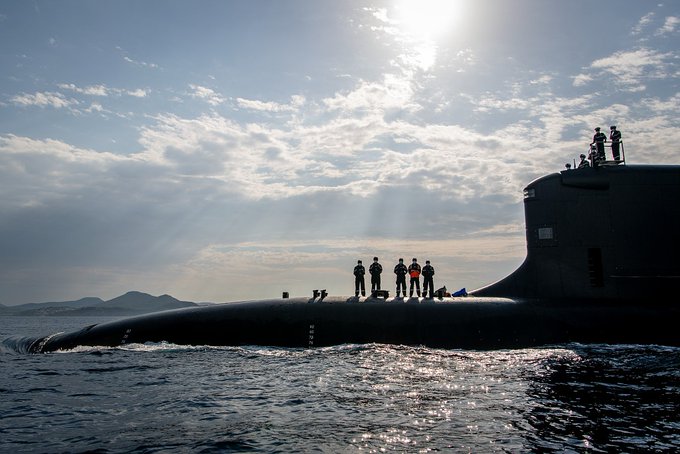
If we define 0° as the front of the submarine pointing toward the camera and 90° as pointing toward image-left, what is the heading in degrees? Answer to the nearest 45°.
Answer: approximately 90°
